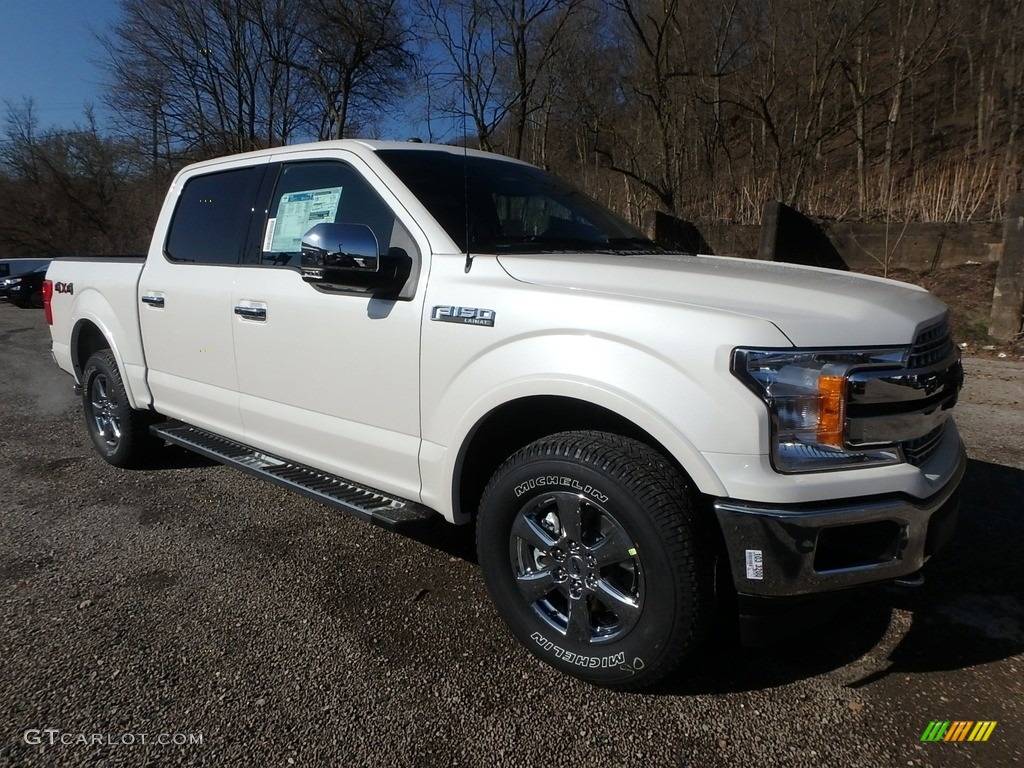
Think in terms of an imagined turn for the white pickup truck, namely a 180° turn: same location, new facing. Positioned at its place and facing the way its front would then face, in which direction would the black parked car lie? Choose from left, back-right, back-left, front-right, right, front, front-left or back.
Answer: front

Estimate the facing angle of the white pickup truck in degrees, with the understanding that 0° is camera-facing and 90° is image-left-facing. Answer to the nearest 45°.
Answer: approximately 315°
